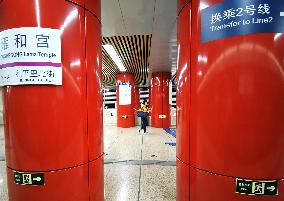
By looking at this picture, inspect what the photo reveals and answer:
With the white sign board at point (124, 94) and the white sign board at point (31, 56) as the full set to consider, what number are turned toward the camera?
2

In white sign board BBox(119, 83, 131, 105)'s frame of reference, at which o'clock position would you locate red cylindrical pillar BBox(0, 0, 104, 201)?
The red cylindrical pillar is roughly at 12 o'clock from the white sign board.

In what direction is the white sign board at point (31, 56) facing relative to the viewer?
toward the camera

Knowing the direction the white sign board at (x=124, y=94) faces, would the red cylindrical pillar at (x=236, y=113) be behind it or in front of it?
in front

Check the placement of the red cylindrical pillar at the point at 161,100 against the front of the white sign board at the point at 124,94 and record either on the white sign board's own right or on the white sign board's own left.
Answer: on the white sign board's own left

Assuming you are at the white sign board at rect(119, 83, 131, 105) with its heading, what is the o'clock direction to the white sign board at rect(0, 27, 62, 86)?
the white sign board at rect(0, 27, 62, 86) is roughly at 12 o'clock from the white sign board at rect(119, 83, 131, 105).

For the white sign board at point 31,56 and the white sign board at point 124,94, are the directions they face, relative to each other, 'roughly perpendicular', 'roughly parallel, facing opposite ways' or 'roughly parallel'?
roughly parallel

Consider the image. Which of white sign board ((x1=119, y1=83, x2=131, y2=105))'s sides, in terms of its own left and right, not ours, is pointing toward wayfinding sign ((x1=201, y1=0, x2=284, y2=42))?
front

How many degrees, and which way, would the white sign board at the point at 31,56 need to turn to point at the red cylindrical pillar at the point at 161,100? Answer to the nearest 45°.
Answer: approximately 135° to its left
